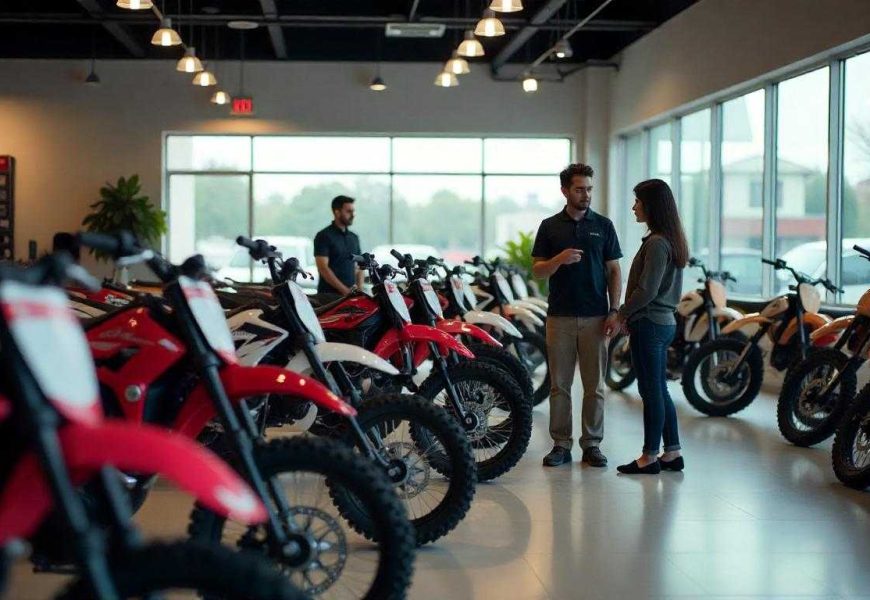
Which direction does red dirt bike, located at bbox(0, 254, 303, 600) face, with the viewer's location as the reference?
facing the viewer and to the right of the viewer

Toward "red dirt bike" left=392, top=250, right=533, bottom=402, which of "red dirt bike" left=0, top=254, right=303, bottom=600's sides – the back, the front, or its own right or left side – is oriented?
left

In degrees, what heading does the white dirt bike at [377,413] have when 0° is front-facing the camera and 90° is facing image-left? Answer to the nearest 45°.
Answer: approximately 315°

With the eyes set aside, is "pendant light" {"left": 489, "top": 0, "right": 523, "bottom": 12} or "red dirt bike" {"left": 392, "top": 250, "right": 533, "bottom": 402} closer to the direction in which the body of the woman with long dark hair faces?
the red dirt bike

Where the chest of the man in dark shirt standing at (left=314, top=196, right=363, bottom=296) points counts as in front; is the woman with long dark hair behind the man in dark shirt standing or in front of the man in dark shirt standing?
in front

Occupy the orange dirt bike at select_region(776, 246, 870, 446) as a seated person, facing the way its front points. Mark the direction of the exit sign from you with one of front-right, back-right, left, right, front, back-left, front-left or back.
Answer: right

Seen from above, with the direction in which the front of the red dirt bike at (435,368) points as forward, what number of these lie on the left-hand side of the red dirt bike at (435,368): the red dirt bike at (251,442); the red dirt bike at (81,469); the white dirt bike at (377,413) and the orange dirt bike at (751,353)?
1

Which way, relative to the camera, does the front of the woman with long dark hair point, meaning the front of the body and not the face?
to the viewer's left

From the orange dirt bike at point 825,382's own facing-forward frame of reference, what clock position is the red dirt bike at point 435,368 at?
The red dirt bike is roughly at 12 o'clock from the orange dirt bike.

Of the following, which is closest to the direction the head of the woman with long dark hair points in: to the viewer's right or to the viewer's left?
to the viewer's left

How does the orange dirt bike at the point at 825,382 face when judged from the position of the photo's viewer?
facing the viewer and to the left of the viewer
